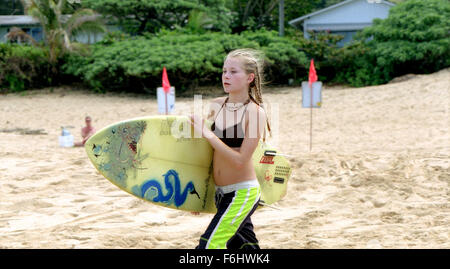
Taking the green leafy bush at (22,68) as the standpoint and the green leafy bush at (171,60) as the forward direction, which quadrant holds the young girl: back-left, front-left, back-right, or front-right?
front-right

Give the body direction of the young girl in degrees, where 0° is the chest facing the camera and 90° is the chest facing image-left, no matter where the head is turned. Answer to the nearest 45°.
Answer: approximately 45°

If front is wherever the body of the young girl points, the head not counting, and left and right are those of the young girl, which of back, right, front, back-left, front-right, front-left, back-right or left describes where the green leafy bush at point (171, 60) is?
back-right

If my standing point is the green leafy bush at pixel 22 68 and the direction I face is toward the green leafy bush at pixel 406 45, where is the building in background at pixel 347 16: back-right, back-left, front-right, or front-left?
front-left

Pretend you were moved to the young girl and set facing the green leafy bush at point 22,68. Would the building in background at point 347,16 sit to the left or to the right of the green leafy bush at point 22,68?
right

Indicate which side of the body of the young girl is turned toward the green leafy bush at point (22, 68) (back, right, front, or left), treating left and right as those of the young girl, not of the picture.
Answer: right

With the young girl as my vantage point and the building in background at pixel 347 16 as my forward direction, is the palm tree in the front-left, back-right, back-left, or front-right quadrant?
front-left

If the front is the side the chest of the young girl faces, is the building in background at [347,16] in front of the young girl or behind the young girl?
behind

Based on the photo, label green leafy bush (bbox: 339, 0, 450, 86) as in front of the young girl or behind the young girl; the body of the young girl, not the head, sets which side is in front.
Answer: behind
